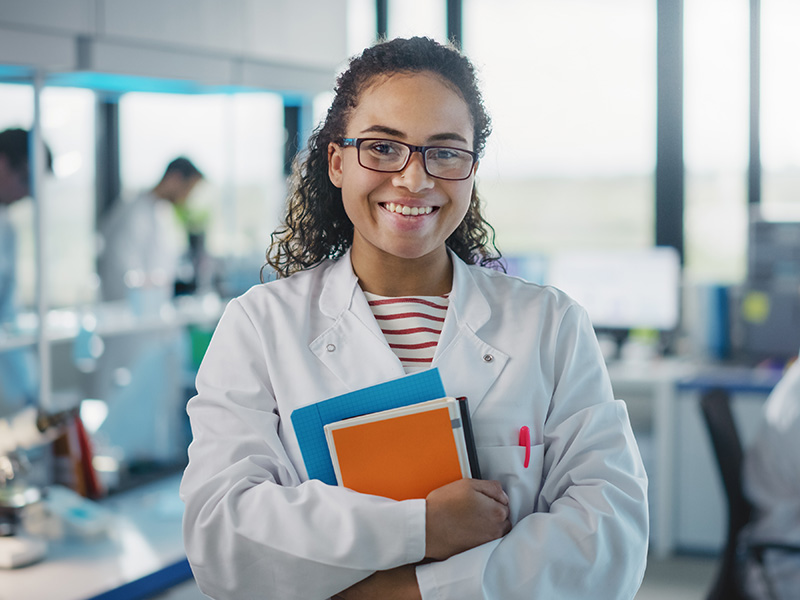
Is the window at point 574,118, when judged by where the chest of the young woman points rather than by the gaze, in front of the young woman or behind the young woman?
behind

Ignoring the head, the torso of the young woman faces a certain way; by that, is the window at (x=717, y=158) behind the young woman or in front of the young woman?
behind

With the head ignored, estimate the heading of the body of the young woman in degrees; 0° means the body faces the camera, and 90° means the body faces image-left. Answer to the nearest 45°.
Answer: approximately 0°
